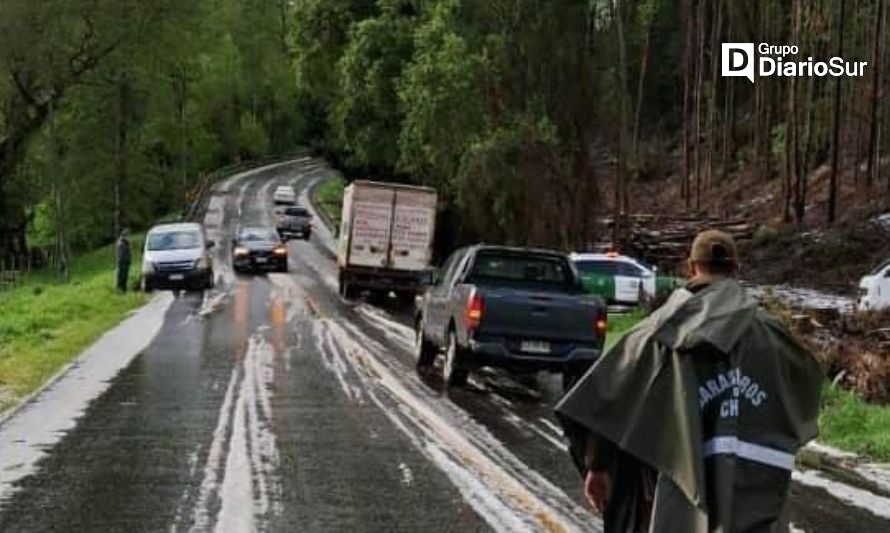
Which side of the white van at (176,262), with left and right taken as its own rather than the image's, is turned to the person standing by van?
right

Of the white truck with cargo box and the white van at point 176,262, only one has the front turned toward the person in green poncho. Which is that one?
the white van

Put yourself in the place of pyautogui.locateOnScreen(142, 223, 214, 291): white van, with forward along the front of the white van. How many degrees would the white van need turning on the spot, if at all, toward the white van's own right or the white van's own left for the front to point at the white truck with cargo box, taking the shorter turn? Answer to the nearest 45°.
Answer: approximately 45° to the white van's own left

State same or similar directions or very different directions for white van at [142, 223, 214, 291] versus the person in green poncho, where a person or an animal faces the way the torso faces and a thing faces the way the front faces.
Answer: very different directions

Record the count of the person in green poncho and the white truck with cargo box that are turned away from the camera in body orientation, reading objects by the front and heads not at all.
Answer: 2

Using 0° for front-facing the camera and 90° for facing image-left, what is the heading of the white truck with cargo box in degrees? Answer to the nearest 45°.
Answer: approximately 180°

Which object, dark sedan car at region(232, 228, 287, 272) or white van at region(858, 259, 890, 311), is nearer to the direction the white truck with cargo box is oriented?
the dark sedan car

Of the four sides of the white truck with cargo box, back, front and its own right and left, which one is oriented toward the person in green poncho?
back

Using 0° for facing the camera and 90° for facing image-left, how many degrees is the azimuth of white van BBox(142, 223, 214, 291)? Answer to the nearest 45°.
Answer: approximately 0°

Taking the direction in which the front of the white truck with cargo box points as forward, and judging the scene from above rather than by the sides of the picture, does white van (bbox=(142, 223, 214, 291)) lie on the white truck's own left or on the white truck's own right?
on the white truck's own left

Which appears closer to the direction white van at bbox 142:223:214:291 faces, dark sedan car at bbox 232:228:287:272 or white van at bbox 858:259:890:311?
the white van

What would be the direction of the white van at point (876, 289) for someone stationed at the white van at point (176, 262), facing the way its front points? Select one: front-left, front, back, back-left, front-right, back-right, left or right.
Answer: front-left

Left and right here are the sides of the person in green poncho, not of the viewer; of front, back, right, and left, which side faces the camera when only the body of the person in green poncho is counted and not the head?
back

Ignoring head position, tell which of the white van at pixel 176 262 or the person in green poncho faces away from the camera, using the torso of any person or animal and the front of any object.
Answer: the person in green poncho
